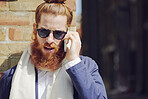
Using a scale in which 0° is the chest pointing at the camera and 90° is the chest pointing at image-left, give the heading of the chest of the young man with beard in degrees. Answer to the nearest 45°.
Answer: approximately 0°
